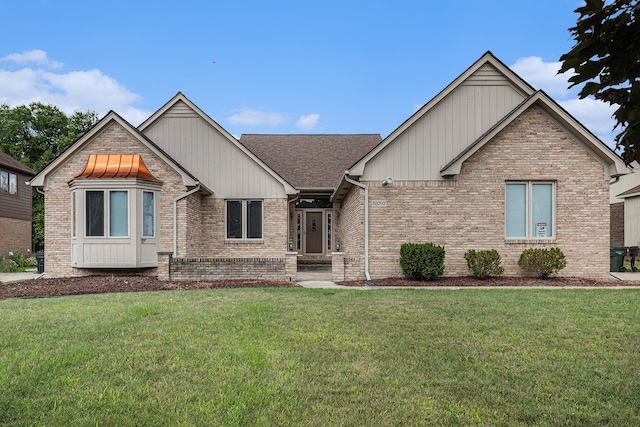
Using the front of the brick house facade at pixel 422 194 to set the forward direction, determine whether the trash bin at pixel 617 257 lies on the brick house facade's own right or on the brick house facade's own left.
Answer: on the brick house facade's own left

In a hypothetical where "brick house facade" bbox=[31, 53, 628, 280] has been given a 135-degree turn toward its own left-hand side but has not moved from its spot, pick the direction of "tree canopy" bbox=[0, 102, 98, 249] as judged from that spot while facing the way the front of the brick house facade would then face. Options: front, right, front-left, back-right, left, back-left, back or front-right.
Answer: left

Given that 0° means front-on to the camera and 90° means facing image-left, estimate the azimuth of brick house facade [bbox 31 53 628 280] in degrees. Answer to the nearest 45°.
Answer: approximately 0°

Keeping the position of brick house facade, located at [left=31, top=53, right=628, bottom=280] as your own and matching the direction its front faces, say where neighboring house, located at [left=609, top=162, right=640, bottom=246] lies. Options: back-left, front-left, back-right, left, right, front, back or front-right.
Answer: back-left
